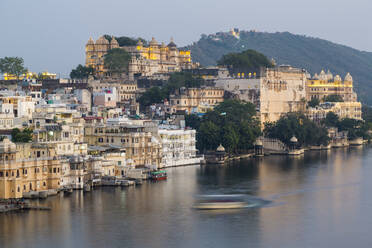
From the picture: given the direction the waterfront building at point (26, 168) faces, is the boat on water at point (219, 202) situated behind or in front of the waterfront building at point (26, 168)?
in front

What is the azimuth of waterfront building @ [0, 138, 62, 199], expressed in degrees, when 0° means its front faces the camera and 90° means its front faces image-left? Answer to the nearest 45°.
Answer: approximately 315°
